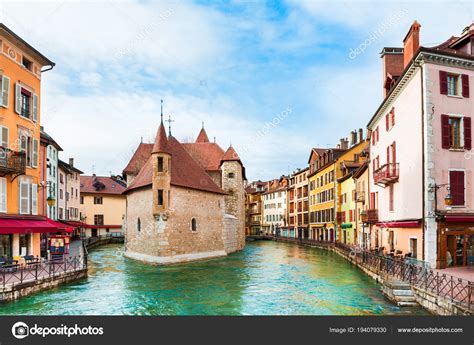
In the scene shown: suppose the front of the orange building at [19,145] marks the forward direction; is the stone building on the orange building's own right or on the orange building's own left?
on the orange building's own left

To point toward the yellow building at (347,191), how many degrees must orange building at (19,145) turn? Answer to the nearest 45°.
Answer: approximately 90° to its left

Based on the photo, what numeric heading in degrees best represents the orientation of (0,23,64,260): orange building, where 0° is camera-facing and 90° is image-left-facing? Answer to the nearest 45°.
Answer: approximately 315°
